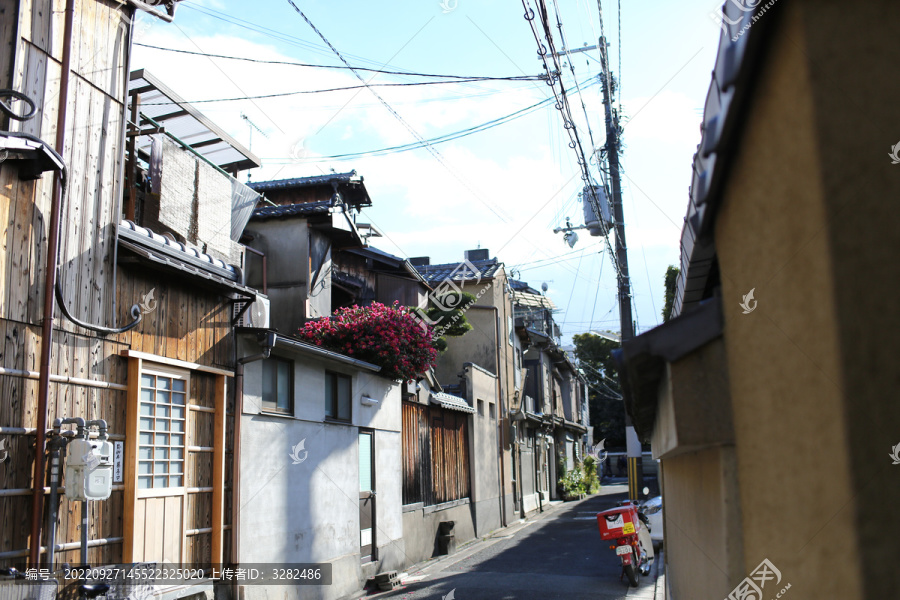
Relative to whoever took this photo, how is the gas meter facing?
facing the viewer and to the right of the viewer

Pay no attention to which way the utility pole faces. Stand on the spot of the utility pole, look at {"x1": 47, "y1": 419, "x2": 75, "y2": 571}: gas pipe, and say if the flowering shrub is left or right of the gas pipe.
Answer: right

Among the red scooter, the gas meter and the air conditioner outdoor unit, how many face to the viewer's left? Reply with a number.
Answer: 0

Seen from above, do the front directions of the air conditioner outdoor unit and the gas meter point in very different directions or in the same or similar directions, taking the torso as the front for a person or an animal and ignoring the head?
same or similar directions

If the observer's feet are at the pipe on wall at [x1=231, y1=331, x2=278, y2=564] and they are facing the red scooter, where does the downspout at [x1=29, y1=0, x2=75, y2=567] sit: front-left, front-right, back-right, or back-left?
back-right

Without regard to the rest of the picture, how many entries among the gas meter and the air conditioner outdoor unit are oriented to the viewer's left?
0

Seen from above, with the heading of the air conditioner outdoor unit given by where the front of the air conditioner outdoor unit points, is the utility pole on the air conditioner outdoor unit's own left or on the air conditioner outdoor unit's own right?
on the air conditioner outdoor unit's own left

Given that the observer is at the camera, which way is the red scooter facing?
facing away from the viewer and to the right of the viewer
